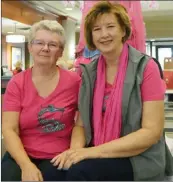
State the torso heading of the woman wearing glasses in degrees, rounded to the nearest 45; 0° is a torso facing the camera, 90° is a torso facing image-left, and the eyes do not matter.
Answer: approximately 0°
